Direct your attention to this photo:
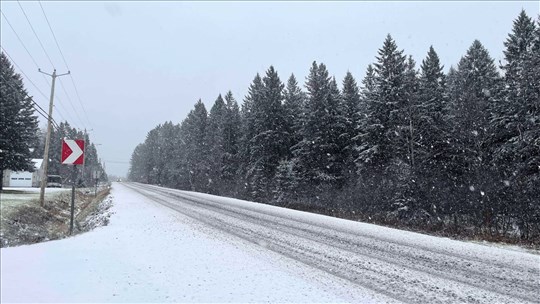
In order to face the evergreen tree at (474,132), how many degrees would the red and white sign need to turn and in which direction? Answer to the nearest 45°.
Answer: approximately 90° to its left

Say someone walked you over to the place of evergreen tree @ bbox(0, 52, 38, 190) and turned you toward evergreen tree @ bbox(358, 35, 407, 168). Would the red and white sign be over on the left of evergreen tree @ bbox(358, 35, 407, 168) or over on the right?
right

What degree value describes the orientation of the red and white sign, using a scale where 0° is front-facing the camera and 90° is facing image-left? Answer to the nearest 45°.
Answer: approximately 0°

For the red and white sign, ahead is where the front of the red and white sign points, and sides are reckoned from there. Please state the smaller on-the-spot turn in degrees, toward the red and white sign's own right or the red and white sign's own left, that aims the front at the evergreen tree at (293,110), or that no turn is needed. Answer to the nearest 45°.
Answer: approximately 135° to the red and white sign's own left

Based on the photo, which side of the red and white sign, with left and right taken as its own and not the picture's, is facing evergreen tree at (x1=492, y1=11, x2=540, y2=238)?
left

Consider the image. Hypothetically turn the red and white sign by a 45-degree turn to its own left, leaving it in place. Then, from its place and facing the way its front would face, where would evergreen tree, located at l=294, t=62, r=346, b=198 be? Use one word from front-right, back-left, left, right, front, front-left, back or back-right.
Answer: left

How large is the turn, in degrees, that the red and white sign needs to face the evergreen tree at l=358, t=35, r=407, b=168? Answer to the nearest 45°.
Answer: approximately 135° to its left

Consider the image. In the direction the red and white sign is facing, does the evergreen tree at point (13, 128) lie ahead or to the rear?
to the rear

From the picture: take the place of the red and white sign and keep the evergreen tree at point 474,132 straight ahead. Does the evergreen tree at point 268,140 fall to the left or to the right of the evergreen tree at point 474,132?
left
